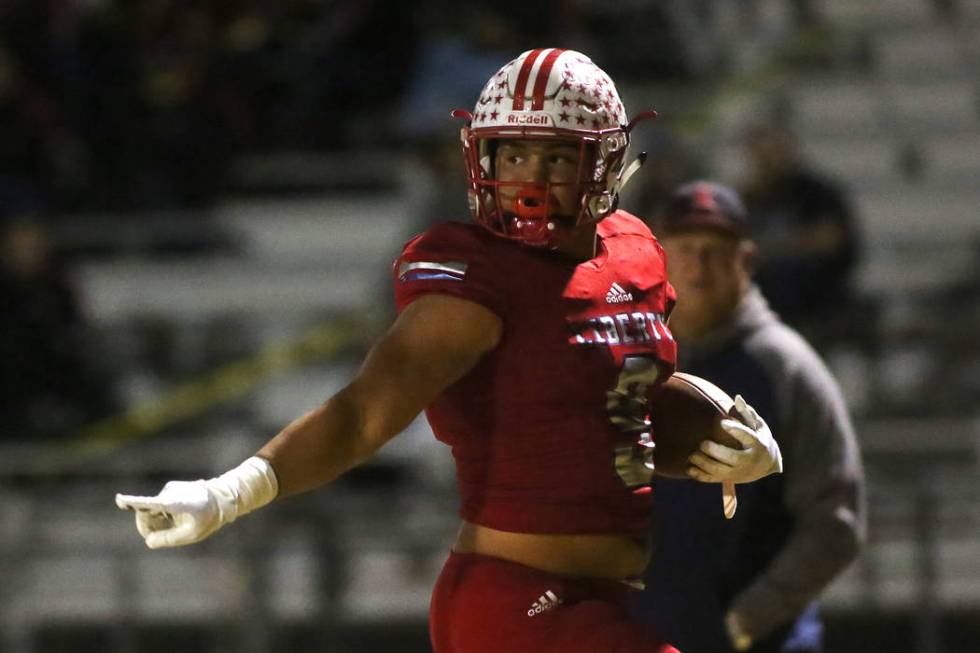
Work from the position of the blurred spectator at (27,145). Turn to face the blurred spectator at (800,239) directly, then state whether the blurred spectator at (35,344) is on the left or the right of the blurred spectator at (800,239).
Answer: right

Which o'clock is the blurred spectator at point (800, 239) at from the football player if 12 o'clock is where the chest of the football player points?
The blurred spectator is roughly at 8 o'clock from the football player.

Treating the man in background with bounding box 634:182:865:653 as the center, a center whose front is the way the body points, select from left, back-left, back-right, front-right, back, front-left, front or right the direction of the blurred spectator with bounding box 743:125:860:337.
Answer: back-right

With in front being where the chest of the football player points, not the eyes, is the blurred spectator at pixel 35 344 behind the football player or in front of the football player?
behind

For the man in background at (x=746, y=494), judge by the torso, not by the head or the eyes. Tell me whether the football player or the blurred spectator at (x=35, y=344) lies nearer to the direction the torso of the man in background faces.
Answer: the football player

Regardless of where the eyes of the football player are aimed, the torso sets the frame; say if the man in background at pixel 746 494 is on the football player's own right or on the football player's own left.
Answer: on the football player's own left

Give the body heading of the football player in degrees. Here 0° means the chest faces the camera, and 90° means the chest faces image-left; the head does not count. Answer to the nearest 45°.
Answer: approximately 315°

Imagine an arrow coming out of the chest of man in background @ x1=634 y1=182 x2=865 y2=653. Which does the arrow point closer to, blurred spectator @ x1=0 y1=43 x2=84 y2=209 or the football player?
the football player

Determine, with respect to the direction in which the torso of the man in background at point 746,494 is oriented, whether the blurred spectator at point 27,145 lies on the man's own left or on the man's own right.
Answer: on the man's own right

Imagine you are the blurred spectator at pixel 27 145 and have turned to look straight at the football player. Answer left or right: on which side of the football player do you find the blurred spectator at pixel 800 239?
left

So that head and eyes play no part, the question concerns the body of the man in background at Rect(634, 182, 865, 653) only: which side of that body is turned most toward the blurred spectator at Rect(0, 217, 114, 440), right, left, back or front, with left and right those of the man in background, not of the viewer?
right

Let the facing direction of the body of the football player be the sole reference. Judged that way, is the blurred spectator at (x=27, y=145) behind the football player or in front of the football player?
behind
